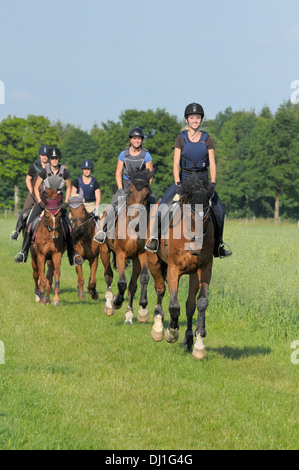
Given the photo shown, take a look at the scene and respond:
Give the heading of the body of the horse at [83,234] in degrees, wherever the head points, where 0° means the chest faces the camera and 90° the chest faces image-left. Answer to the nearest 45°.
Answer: approximately 45°

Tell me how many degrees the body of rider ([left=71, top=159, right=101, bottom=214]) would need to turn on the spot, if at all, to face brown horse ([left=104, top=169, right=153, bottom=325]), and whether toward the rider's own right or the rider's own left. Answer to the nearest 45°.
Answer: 0° — they already face it

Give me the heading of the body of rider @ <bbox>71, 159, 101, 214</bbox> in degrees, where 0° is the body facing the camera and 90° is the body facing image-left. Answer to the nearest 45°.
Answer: approximately 0°
